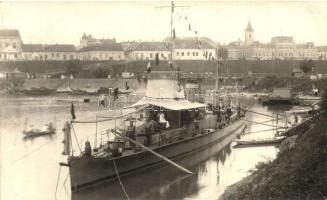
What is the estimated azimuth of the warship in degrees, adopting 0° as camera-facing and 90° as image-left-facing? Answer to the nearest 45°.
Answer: approximately 45°

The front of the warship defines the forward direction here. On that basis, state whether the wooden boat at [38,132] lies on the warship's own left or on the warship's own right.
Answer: on the warship's own right
